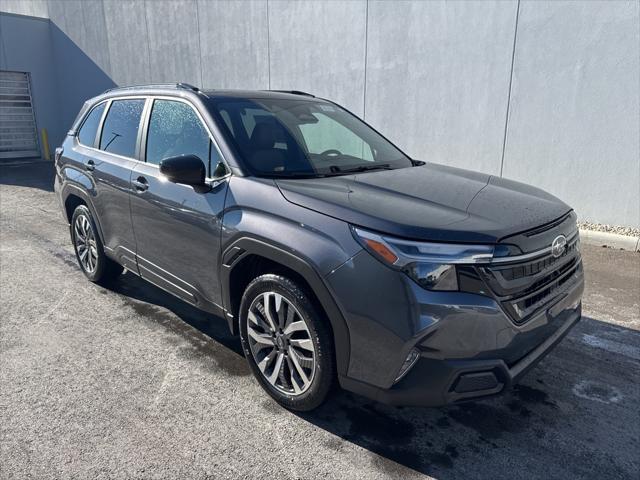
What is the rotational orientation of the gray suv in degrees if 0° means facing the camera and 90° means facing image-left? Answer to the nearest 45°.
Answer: approximately 315°

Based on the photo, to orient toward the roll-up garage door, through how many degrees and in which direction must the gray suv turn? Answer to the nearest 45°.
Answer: approximately 180°

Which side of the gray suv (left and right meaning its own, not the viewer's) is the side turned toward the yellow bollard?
back
